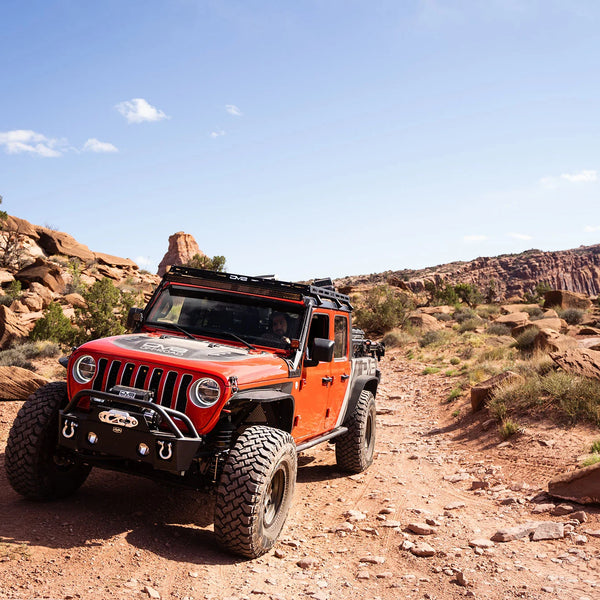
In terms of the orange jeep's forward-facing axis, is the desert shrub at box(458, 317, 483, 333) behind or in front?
behind

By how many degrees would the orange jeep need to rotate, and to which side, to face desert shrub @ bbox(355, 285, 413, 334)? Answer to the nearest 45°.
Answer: approximately 135° to its right

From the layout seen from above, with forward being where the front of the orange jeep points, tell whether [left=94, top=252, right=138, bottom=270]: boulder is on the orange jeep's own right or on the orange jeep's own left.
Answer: on the orange jeep's own right

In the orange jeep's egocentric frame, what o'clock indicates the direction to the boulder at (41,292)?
The boulder is roughly at 4 o'clock from the orange jeep.

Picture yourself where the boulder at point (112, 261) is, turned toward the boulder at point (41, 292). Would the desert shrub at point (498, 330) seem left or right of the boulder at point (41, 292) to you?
left

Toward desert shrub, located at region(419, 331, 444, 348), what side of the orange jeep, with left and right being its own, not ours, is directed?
back

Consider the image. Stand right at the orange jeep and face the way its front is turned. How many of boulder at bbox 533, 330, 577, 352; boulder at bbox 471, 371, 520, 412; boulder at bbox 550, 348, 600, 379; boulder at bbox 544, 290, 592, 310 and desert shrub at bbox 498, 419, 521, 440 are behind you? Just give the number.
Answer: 5

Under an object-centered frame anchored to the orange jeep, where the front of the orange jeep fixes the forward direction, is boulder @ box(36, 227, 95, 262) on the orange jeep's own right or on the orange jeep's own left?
on the orange jeep's own right

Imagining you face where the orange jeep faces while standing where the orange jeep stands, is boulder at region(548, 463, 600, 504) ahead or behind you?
behind

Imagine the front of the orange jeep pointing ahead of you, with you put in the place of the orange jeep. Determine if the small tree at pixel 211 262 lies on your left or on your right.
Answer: on your right

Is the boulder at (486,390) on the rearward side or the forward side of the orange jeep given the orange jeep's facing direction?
on the rearward side

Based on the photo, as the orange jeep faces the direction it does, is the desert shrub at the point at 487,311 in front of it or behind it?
behind

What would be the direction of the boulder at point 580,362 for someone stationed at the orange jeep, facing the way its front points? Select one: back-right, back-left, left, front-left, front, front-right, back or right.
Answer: back

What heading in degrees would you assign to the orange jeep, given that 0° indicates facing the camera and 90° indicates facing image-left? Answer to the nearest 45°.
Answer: approximately 45°

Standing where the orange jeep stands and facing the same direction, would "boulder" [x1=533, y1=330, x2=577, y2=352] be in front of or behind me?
behind
